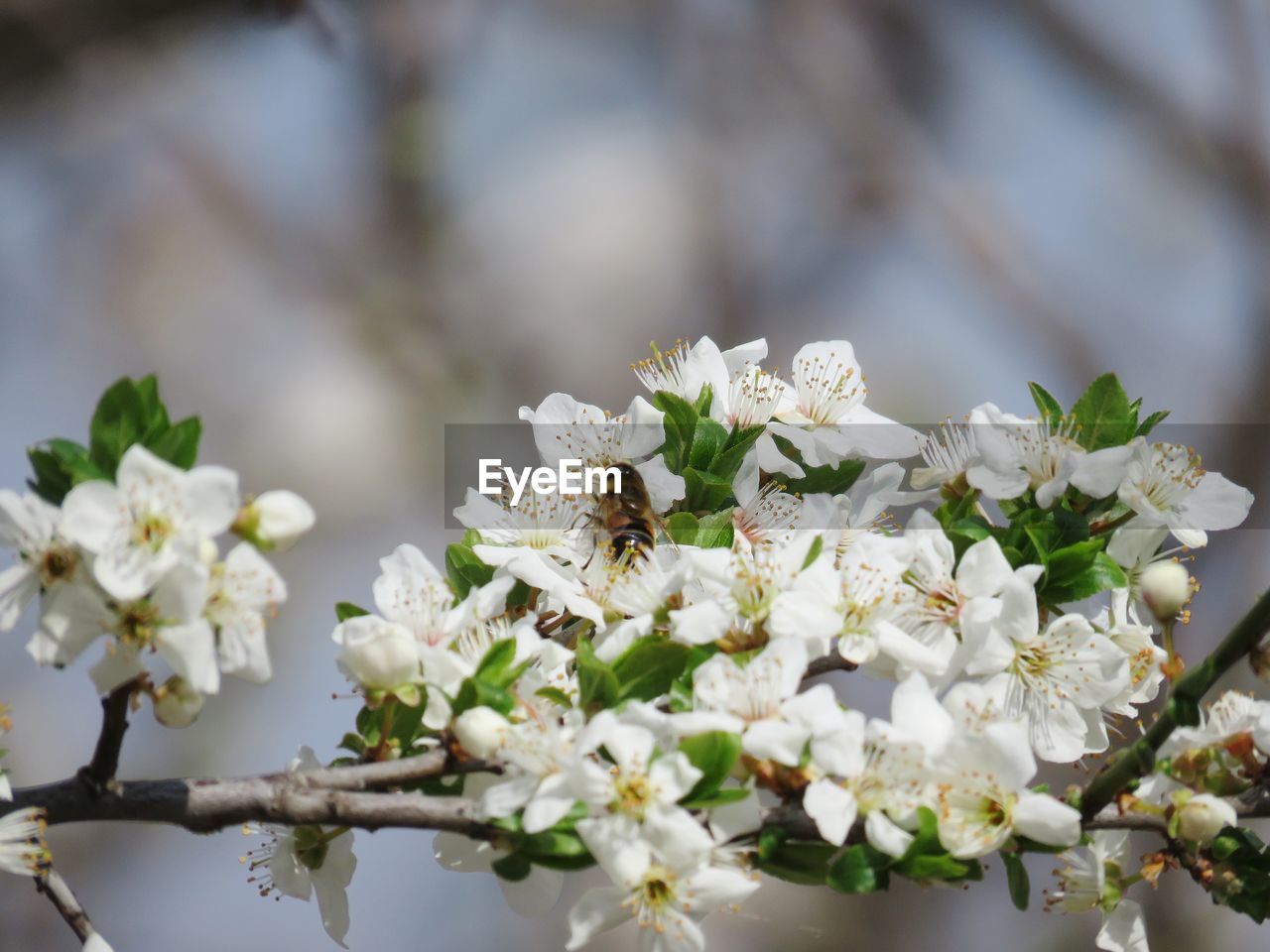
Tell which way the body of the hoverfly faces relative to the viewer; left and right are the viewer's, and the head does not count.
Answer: facing away from the viewer
